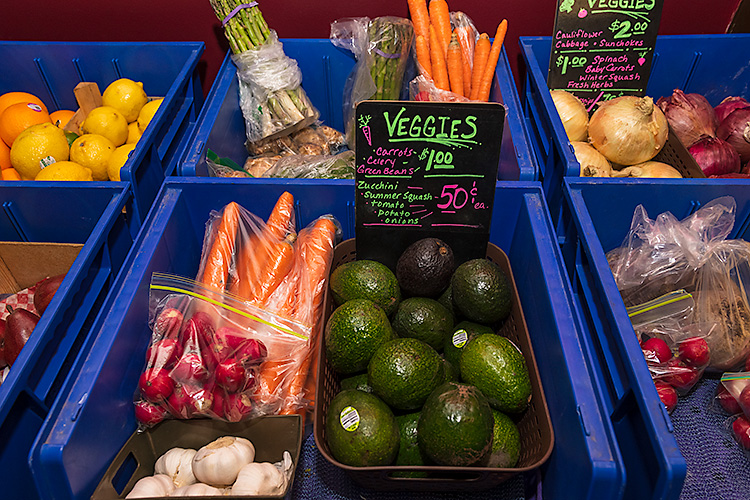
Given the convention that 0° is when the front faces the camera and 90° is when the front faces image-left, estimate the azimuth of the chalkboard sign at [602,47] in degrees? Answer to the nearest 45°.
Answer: approximately 0°

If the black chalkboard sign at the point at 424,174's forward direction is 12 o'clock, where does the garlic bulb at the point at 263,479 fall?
The garlic bulb is roughly at 1 o'clock from the black chalkboard sign.

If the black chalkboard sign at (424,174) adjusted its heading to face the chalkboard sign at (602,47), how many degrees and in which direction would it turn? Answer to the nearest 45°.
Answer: approximately 135° to its left

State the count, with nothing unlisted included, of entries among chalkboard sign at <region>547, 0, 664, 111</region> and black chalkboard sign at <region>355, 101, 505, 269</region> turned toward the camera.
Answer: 2

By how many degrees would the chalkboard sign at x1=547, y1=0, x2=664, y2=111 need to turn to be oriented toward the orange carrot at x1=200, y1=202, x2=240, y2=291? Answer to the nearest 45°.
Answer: approximately 45° to its right

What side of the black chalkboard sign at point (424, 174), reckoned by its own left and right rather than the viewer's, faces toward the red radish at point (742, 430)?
left

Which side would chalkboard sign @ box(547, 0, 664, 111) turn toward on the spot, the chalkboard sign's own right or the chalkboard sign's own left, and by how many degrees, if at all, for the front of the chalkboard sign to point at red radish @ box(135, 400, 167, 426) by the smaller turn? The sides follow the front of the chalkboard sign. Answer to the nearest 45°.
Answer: approximately 45° to the chalkboard sign's own right
